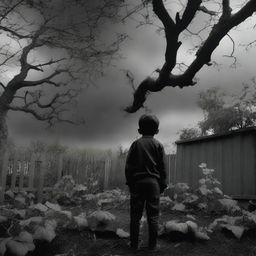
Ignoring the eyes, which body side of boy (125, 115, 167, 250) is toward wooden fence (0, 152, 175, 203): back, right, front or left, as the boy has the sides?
front

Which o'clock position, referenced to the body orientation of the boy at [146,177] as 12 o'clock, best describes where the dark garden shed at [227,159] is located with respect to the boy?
The dark garden shed is roughly at 1 o'clock from the boy.

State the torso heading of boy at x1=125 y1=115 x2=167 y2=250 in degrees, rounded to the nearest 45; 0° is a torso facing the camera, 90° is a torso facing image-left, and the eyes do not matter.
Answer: approximately 180°
